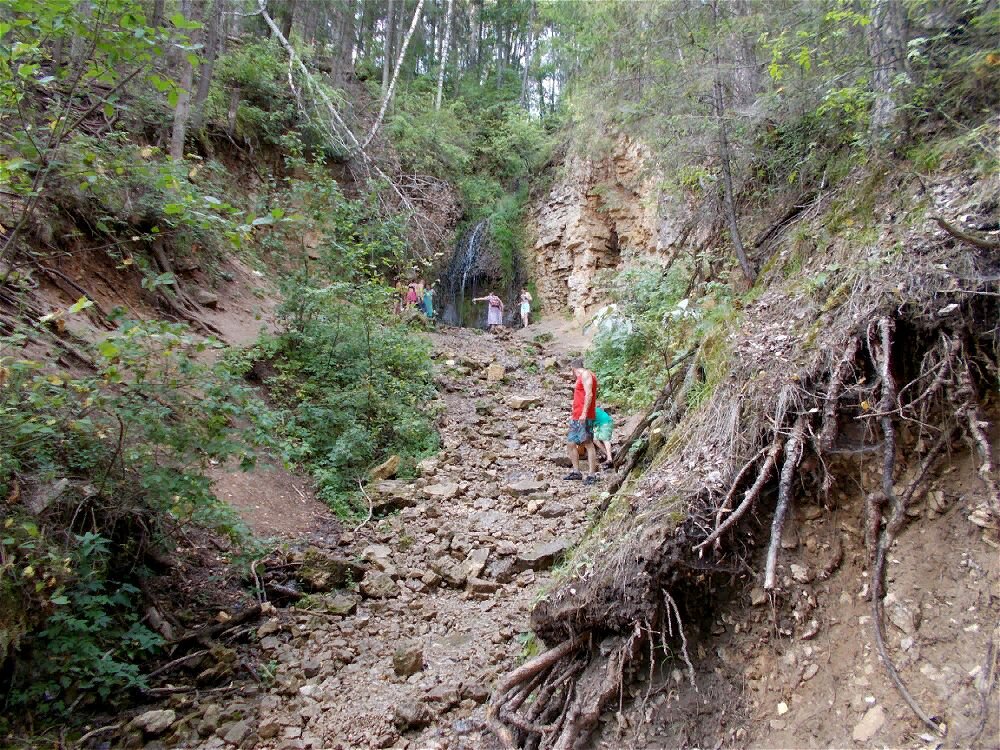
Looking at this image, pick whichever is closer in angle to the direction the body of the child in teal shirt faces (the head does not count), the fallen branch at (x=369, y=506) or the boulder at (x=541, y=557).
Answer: the fallen branch

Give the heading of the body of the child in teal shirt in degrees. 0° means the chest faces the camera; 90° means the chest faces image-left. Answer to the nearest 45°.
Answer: approximately 90°

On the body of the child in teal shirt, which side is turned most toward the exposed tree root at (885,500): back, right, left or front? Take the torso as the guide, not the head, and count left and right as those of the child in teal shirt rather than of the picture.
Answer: left

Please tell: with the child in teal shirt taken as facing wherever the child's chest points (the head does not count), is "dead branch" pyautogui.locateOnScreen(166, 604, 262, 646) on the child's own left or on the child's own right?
on the child's own left

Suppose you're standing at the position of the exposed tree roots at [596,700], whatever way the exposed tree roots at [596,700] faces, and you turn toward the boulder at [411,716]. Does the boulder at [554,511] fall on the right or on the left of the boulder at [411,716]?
right

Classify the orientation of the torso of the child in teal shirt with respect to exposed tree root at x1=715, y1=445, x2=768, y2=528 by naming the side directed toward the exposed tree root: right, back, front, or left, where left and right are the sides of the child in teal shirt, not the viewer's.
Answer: left

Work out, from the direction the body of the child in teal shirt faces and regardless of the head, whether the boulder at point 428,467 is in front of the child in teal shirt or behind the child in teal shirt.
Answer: in front
